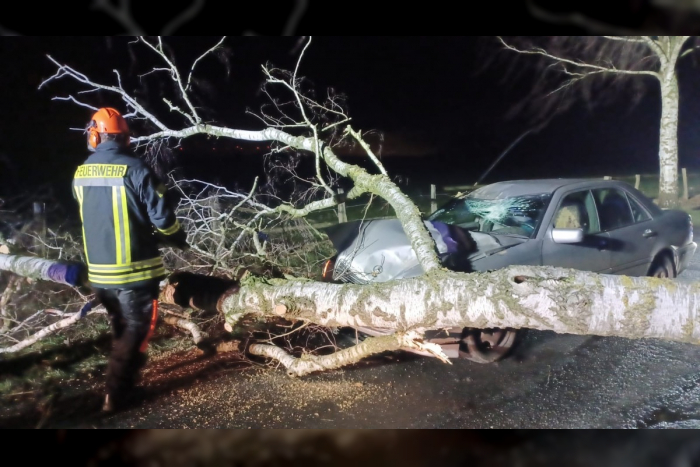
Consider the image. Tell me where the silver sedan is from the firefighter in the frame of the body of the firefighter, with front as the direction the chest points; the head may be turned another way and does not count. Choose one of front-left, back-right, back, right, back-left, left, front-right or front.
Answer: front-right

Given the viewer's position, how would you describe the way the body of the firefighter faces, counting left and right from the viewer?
facing away from the viewer and to the right of the viewer

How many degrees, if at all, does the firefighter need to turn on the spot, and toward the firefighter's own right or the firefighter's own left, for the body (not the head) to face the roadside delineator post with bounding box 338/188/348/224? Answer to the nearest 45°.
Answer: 0° — they already face it
